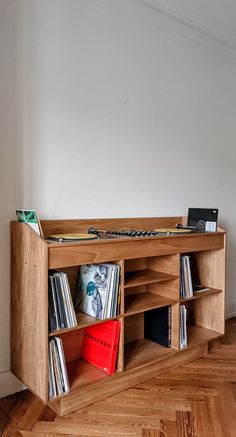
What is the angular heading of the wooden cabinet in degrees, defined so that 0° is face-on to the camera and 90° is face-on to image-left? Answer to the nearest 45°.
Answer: approximately 315°

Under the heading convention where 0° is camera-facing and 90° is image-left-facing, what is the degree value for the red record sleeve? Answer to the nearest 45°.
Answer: approximately 45°
